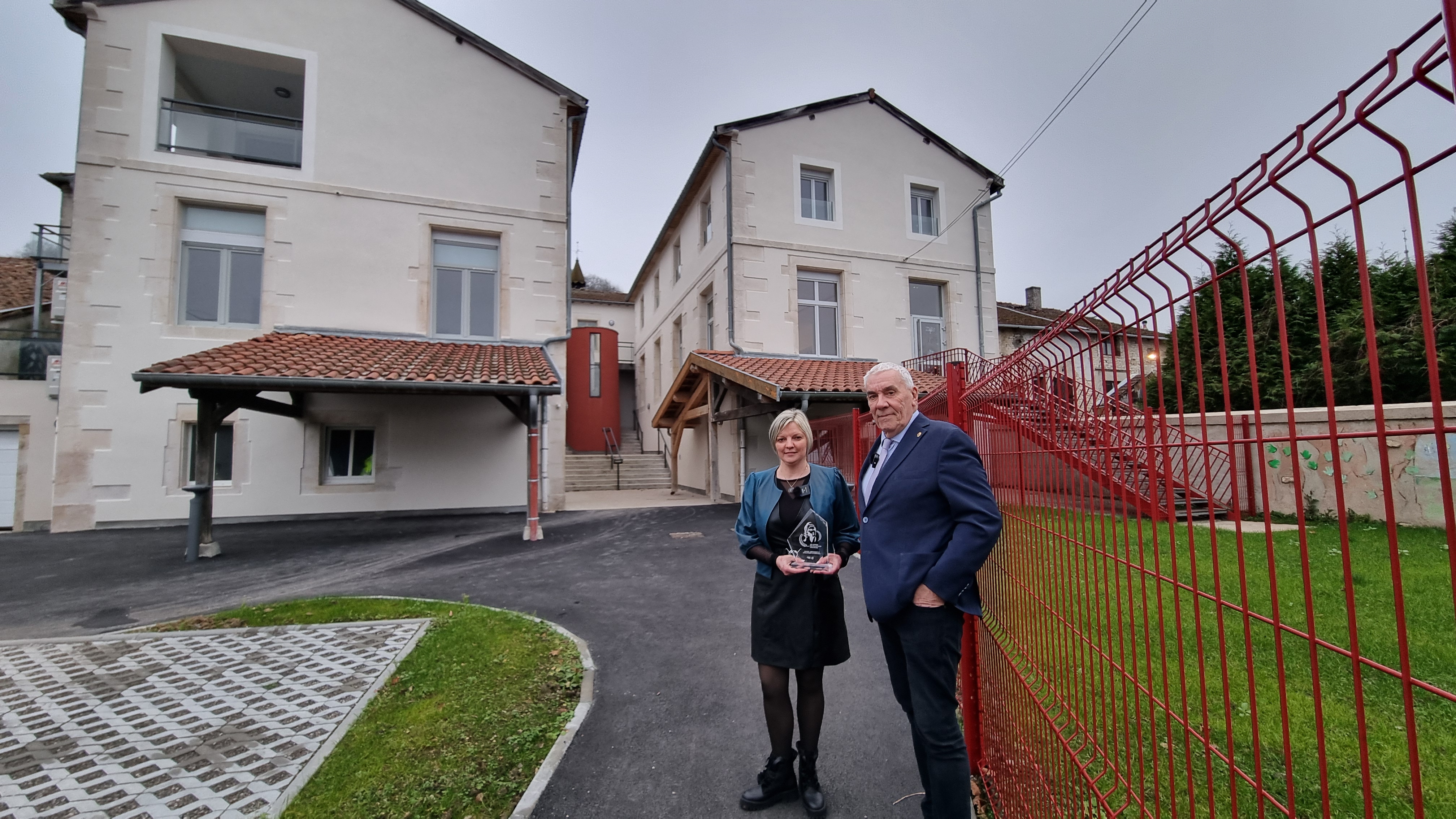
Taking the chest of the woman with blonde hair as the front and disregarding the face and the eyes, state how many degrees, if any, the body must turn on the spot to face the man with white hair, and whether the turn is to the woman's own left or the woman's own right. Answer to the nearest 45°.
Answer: approximately 45° to the woman's own left

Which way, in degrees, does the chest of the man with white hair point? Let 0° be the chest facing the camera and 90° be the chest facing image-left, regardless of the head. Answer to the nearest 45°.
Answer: approximately 45°

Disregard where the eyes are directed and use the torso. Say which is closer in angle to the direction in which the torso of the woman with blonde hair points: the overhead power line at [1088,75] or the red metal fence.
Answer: the red metal fence

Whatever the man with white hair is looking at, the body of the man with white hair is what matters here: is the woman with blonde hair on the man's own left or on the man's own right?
on the man's own right

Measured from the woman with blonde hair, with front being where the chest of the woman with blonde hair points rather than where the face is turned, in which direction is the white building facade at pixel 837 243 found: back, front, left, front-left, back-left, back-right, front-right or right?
back

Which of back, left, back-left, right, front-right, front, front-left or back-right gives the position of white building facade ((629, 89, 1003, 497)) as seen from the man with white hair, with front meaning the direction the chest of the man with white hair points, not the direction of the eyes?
back-right

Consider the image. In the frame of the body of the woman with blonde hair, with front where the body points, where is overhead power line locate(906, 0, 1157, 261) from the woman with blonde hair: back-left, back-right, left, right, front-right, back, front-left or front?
back-left
